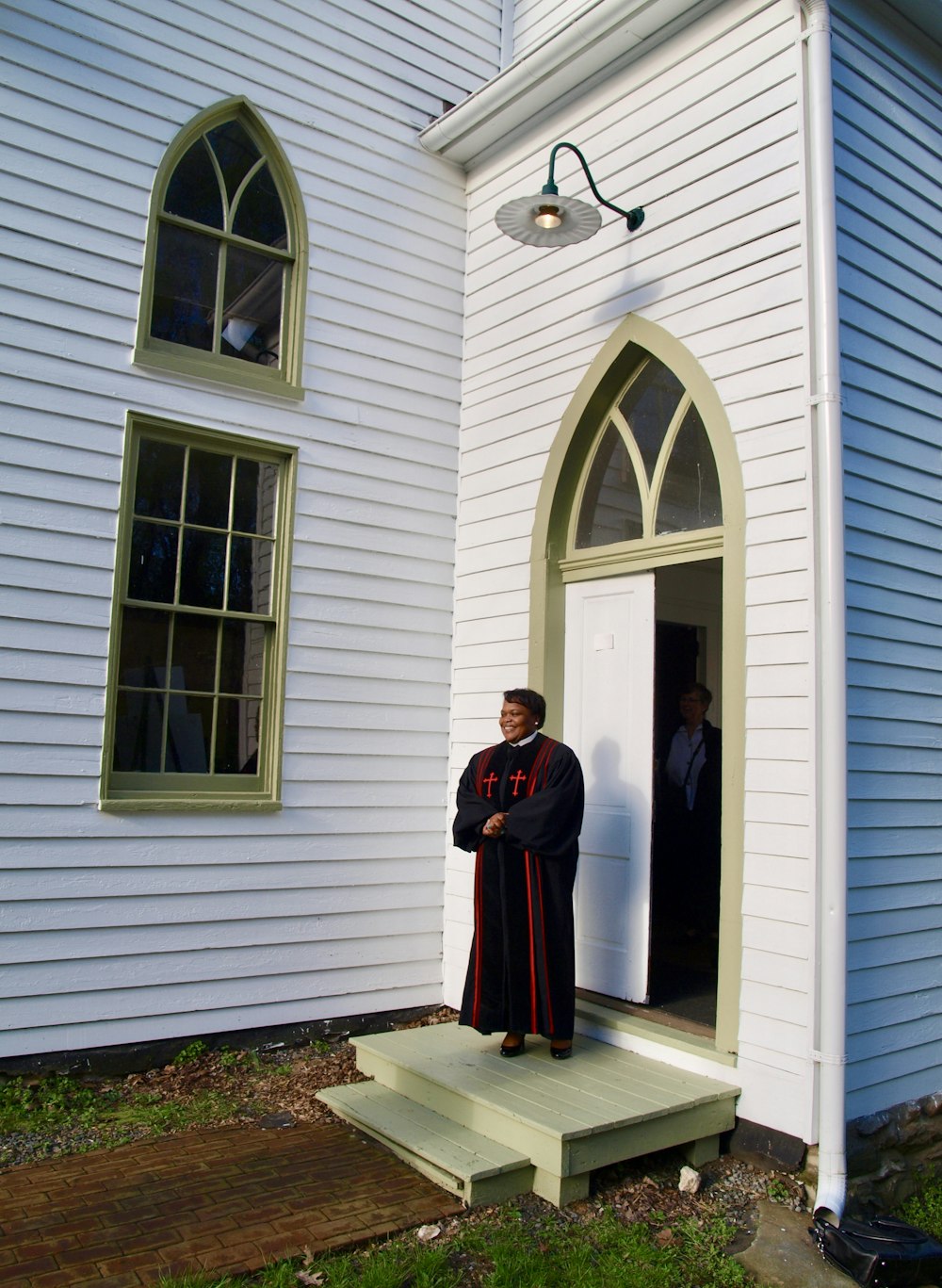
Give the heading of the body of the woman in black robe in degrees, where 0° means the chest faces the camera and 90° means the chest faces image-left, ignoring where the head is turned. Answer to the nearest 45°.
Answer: approximately 45°

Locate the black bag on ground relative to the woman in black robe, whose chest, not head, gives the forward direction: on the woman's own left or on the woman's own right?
on the woman's own left

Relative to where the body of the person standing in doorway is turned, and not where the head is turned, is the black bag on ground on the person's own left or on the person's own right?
on the person's own left

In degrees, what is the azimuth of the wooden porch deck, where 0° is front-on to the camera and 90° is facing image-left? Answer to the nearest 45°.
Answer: approximately 45°

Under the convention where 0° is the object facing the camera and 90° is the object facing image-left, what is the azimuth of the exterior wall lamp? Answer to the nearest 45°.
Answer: approximately 45°

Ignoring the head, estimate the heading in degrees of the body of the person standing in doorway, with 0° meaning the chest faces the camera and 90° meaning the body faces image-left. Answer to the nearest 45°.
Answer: approximately 45°
